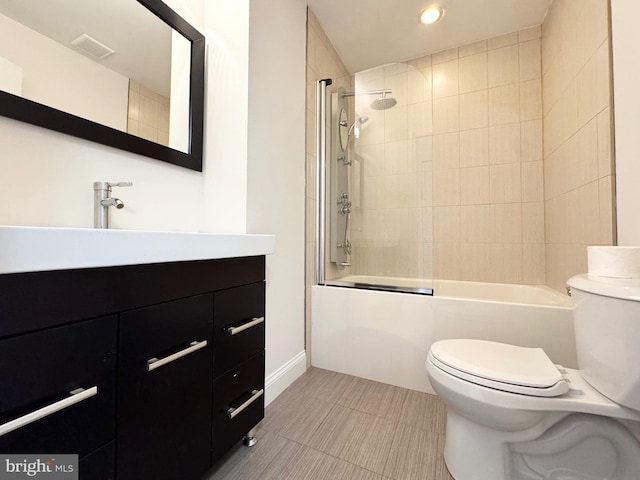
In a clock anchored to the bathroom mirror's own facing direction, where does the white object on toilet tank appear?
The white object on toilet tank is roughly at 12 o'clock from the bathroom mirror.

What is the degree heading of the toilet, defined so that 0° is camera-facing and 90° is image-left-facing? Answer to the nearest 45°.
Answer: approximately 90°

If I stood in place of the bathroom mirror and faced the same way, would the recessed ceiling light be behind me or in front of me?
in front

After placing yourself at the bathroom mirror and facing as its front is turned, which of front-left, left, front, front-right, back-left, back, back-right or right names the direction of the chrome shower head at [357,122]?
front-left

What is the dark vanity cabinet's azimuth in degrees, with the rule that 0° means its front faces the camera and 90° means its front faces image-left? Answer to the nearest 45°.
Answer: approximately 315°

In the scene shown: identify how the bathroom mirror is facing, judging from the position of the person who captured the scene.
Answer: facing the viewer and to the right of the viewer

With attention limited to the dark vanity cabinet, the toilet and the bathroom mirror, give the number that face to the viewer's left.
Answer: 1

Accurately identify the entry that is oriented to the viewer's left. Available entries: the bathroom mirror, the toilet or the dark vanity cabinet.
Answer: the toilet
